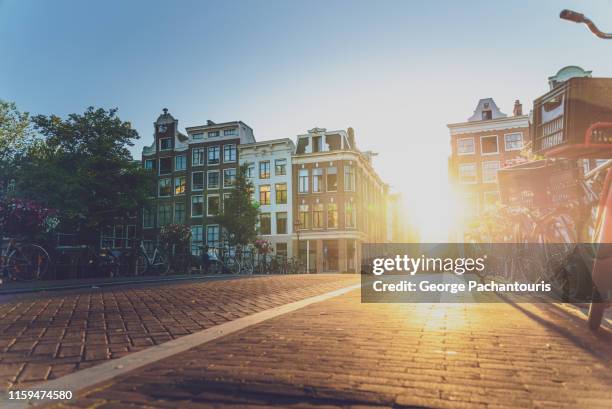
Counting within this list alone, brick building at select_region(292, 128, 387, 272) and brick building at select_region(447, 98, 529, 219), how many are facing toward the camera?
2

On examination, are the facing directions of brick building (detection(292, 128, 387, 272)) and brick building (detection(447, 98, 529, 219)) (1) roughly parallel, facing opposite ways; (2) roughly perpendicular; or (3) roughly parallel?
roughly parallel

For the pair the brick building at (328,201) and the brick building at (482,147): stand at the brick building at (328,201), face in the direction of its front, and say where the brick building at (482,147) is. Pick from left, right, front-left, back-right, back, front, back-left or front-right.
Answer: left

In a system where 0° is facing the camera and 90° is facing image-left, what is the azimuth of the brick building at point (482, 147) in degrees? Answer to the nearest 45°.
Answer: approximately 0°

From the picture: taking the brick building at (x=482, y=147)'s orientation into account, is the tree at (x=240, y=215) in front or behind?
in front

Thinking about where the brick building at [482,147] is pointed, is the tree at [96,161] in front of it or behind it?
in front

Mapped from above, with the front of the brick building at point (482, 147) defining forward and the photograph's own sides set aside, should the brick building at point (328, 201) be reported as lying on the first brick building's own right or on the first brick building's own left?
on the first brick building's own right

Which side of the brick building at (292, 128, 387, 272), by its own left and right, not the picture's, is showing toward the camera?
front

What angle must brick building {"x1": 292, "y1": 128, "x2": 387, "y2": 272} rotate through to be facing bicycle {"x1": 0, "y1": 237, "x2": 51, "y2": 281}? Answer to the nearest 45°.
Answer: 0° — it already faces it

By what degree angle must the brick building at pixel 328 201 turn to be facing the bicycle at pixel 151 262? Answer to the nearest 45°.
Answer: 0° — it already faces it

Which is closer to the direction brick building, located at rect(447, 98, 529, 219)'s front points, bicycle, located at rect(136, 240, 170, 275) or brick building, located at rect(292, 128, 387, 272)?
the bicycle
